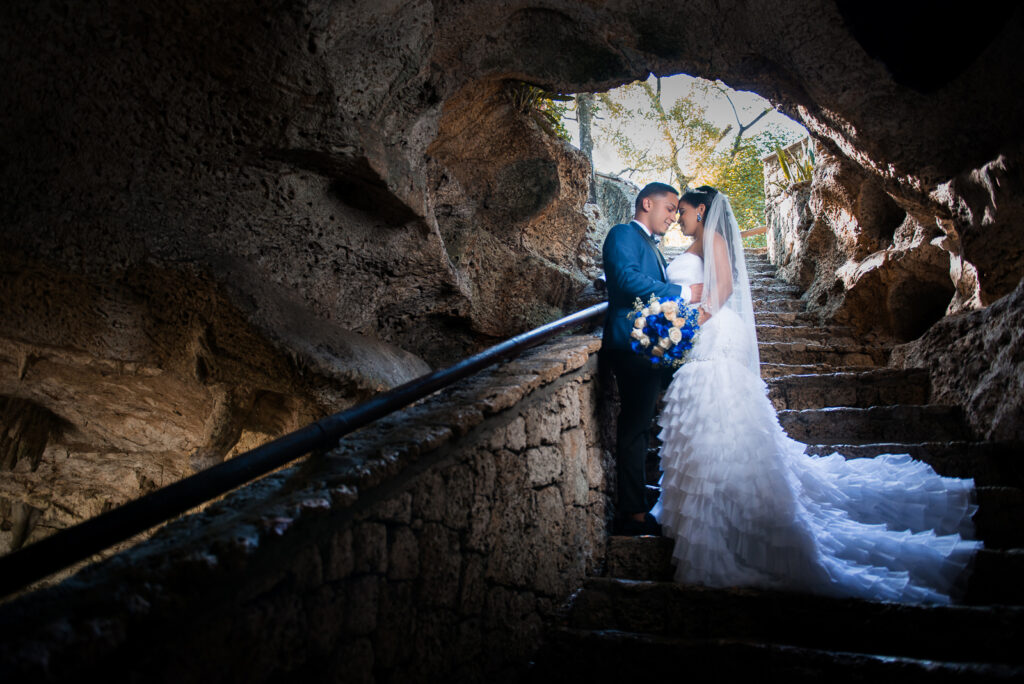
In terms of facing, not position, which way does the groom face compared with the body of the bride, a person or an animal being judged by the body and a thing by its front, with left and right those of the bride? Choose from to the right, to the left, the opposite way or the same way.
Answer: the opposite way

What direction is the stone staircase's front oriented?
toward the camera

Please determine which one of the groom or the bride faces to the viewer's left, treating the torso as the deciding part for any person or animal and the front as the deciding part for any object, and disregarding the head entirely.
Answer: the bride

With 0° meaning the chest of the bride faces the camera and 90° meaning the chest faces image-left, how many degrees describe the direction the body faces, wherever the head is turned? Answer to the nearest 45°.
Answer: approximately 90°

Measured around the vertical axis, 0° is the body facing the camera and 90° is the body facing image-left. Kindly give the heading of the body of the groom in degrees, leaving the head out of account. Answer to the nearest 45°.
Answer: approximately 270°

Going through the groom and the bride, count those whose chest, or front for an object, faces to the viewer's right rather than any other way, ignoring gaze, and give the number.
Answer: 1

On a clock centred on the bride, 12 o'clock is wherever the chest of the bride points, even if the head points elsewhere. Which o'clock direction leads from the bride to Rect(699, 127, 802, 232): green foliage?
The green foliage is roughly at 3 o'clock from the bride.

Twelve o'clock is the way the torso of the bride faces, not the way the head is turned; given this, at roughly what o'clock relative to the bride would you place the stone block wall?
The stone block wall is roughly at 10 o'clock from the bride.

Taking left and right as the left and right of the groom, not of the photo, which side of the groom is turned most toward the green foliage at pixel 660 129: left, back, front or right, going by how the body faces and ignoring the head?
left

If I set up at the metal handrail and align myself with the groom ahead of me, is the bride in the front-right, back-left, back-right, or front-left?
front-right

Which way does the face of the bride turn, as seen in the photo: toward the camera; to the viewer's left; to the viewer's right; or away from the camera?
to the viewer's left
